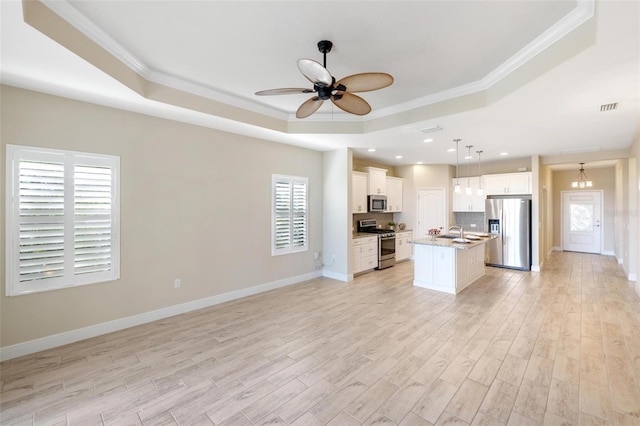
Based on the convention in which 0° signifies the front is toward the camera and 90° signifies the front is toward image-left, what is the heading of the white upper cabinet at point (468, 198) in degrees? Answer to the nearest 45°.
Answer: approximately 0°

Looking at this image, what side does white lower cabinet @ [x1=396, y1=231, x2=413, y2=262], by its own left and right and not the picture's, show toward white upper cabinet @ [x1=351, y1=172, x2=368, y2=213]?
right

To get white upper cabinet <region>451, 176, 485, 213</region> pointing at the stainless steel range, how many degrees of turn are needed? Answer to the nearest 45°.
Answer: approximately 45° to its right

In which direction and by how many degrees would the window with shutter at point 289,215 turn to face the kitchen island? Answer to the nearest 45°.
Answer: approximately 45° to its left

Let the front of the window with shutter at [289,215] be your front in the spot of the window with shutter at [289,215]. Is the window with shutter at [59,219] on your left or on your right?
on your right

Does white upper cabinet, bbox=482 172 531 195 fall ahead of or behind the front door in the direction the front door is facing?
ahead

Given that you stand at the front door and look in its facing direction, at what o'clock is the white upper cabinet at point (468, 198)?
The white upper cabinet is roughly at 1 o'clock from the front door.

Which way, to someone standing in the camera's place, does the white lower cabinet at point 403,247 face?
facing the viewer and to the right of the viewer

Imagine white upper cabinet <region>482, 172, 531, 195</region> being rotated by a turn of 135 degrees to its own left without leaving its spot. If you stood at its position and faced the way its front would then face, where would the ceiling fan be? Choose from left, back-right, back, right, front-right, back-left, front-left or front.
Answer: back-right

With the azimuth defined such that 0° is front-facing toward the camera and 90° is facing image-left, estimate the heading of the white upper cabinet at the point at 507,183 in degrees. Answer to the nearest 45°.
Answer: approximately 0°

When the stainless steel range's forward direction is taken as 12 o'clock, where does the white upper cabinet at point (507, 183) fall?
The white upper cabinet is roughly at 10 o'clock from the stainless steel range.

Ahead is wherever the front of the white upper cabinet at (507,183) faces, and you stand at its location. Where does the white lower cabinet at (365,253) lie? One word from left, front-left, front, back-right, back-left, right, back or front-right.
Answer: front-right

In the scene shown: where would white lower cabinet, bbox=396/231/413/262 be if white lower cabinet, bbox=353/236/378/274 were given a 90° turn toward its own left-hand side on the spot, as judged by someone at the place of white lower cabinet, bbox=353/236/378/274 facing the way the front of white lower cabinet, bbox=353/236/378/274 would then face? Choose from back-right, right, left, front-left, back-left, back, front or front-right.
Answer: front

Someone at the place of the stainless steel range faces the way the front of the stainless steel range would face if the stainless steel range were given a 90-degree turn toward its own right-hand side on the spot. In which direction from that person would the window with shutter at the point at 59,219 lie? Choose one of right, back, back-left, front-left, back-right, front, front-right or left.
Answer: front
